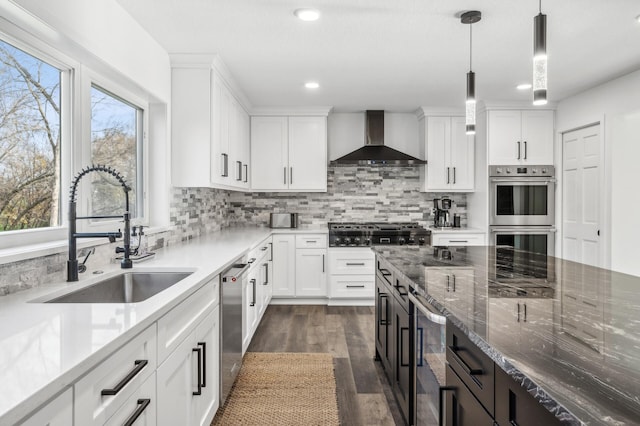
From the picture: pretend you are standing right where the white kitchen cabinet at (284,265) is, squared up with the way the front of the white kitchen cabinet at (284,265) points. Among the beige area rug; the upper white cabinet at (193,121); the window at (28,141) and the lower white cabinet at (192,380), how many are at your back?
0

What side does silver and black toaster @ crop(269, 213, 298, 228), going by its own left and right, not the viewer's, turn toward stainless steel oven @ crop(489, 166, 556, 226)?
left

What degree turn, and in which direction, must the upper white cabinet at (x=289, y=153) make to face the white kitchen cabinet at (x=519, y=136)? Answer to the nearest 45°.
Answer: approximately 90° to its left

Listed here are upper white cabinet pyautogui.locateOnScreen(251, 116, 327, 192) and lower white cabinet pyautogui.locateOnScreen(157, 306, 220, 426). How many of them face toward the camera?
1

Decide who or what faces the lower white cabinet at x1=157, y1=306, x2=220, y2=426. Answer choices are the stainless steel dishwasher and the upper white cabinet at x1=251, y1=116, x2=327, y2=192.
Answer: the upper white cabinet

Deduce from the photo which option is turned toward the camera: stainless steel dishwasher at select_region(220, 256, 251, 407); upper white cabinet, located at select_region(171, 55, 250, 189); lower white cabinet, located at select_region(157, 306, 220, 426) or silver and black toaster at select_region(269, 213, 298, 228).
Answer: the silver and black toaster

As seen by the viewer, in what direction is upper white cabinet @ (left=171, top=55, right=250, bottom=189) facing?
to the viewer's right

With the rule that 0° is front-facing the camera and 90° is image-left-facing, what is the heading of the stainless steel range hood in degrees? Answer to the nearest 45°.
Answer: approximately 0°

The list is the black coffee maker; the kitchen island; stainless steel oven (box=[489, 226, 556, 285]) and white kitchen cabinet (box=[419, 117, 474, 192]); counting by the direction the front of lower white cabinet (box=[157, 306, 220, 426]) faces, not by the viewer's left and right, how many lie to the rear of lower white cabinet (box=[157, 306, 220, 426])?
0

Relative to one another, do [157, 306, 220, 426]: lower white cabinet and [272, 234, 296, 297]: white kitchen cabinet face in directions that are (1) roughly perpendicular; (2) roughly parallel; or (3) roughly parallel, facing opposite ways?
roughly perpendicular

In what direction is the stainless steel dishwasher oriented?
to the viewer's right

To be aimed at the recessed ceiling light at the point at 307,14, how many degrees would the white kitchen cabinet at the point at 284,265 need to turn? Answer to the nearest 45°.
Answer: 0° — it already faces it

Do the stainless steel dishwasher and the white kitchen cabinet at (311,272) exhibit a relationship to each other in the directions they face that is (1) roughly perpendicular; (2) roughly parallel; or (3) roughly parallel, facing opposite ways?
roughly perpendicular

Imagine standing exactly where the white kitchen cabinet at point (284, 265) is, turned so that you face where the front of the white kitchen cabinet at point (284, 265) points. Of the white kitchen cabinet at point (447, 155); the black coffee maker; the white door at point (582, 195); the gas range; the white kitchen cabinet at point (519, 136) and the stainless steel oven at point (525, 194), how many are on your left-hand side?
6

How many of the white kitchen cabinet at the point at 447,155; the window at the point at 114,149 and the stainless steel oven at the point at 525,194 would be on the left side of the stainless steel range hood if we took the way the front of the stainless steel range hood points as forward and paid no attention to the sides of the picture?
2

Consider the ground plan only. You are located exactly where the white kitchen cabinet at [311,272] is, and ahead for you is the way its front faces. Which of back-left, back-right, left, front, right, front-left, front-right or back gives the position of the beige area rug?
front

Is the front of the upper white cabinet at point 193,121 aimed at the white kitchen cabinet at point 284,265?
no

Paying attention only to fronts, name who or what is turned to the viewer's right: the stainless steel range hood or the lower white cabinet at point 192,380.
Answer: the lower white cabinet

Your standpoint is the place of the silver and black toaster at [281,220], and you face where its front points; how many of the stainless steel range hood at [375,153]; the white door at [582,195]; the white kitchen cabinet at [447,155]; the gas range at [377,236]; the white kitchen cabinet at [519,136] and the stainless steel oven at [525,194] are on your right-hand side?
0

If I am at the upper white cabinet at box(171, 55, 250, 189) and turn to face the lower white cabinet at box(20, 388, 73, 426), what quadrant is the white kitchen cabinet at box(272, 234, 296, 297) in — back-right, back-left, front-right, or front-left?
back-left

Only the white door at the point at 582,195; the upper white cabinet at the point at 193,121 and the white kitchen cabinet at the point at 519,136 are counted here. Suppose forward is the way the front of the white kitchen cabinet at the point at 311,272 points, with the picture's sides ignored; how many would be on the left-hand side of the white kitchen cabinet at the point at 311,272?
2
